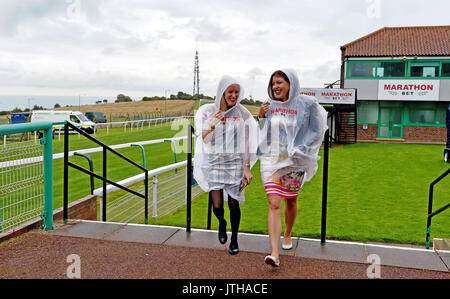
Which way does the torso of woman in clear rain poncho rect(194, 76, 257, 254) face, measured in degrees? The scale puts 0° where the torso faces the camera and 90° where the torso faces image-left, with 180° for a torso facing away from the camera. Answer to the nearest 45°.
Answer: approximately 0°

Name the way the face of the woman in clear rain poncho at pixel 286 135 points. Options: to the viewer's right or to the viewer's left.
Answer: to the viewer's left

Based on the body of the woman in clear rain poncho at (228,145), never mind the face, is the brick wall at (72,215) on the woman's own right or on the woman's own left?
on the woman's own right

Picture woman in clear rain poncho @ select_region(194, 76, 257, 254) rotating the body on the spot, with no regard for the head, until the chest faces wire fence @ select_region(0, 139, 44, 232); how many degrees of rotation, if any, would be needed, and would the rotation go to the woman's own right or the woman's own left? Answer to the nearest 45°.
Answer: approximately 90° to the woman's own right

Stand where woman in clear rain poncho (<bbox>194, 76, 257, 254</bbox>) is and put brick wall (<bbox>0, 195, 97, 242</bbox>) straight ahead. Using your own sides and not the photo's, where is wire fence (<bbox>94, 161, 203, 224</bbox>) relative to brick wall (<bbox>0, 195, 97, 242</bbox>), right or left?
right

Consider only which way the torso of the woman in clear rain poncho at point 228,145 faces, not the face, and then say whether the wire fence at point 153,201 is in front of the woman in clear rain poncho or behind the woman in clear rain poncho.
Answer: behind

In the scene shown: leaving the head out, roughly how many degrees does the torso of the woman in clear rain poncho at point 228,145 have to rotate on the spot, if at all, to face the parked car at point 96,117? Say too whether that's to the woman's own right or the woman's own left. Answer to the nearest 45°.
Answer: approximately 180°
